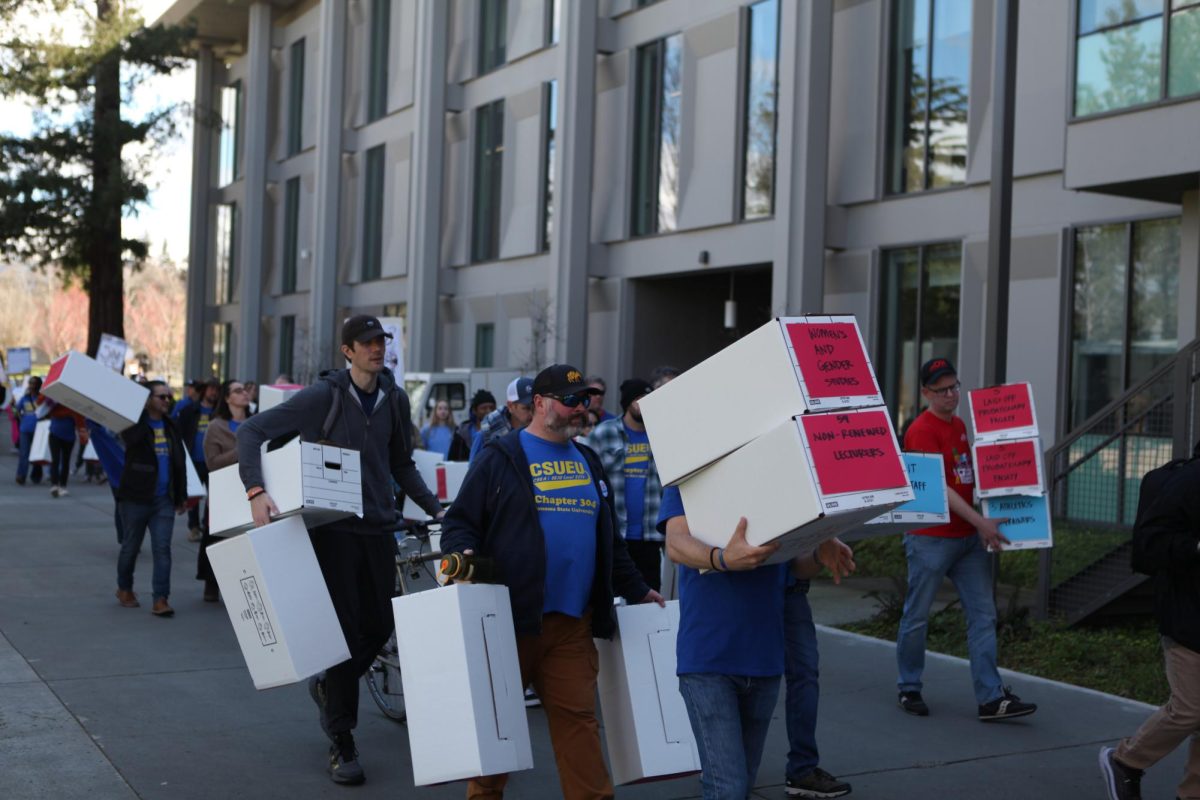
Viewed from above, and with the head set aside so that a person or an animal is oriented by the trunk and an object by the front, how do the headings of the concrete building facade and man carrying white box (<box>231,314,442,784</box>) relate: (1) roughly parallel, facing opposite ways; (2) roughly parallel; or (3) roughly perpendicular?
roughly perpendicular

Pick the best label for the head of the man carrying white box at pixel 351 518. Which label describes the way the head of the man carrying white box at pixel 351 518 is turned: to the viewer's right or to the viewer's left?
to the viewer's right

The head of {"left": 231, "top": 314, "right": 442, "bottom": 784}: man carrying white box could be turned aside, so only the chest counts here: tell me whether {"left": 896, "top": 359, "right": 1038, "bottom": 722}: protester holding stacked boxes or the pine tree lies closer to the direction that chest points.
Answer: the protester holding stacked boxes

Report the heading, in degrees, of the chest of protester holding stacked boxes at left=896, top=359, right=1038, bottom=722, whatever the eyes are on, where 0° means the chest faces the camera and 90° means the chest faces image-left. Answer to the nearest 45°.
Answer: approximately 315°

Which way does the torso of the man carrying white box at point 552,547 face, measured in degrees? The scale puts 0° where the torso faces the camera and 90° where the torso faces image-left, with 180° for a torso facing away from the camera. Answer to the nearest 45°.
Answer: approximately 315°

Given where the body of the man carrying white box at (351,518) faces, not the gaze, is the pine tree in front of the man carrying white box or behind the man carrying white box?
behind

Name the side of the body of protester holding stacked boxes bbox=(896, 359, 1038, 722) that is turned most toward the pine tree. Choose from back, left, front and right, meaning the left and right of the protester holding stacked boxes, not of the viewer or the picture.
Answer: back

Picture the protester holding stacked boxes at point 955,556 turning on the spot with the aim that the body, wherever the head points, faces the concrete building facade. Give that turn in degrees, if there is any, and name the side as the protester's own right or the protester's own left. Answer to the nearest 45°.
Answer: approximately 135° to the protester's own left

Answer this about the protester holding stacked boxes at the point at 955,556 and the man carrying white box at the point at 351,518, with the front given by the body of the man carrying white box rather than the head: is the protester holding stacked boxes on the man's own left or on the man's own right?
on the man's own left
